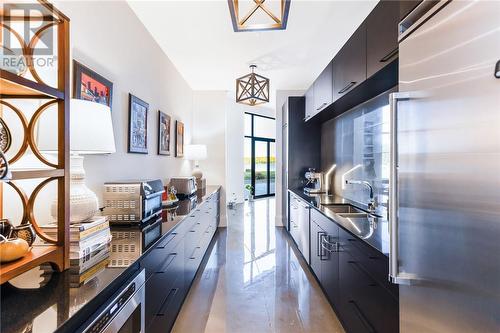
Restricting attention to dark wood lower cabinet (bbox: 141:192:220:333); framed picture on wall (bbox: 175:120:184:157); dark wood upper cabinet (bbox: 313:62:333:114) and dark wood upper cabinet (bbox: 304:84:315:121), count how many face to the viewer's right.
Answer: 2

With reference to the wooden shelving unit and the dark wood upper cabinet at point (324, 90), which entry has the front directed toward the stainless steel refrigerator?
the wooden shelving unit

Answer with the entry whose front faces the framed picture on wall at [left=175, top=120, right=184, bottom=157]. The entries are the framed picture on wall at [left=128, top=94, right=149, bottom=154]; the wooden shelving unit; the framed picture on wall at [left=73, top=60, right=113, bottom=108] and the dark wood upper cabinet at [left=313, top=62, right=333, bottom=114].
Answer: the dark wood upper cabinet

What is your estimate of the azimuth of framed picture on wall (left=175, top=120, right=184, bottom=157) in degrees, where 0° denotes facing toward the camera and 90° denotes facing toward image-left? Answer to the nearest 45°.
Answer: approximately 270°

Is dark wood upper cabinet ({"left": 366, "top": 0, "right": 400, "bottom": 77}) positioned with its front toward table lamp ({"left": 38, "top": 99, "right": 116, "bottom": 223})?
yes

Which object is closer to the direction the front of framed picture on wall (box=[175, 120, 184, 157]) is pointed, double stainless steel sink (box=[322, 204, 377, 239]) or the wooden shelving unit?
the double stainless steel sink

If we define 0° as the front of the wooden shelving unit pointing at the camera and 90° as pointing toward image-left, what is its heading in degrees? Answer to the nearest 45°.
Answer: approximately 315°

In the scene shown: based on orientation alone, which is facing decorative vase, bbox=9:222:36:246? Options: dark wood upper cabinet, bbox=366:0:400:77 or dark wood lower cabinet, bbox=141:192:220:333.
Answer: the dark wood upper cabinet

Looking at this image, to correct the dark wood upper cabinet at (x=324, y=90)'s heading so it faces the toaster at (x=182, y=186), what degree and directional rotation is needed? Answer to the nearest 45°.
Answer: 0° — it already faces it

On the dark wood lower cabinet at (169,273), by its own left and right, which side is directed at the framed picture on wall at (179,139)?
left

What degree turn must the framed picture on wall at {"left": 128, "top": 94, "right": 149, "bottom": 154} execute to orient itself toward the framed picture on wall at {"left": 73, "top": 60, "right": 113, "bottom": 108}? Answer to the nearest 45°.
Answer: approximately 90° to its right

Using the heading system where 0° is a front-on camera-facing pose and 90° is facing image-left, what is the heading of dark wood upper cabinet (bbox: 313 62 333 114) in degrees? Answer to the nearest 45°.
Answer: approximately 90°
